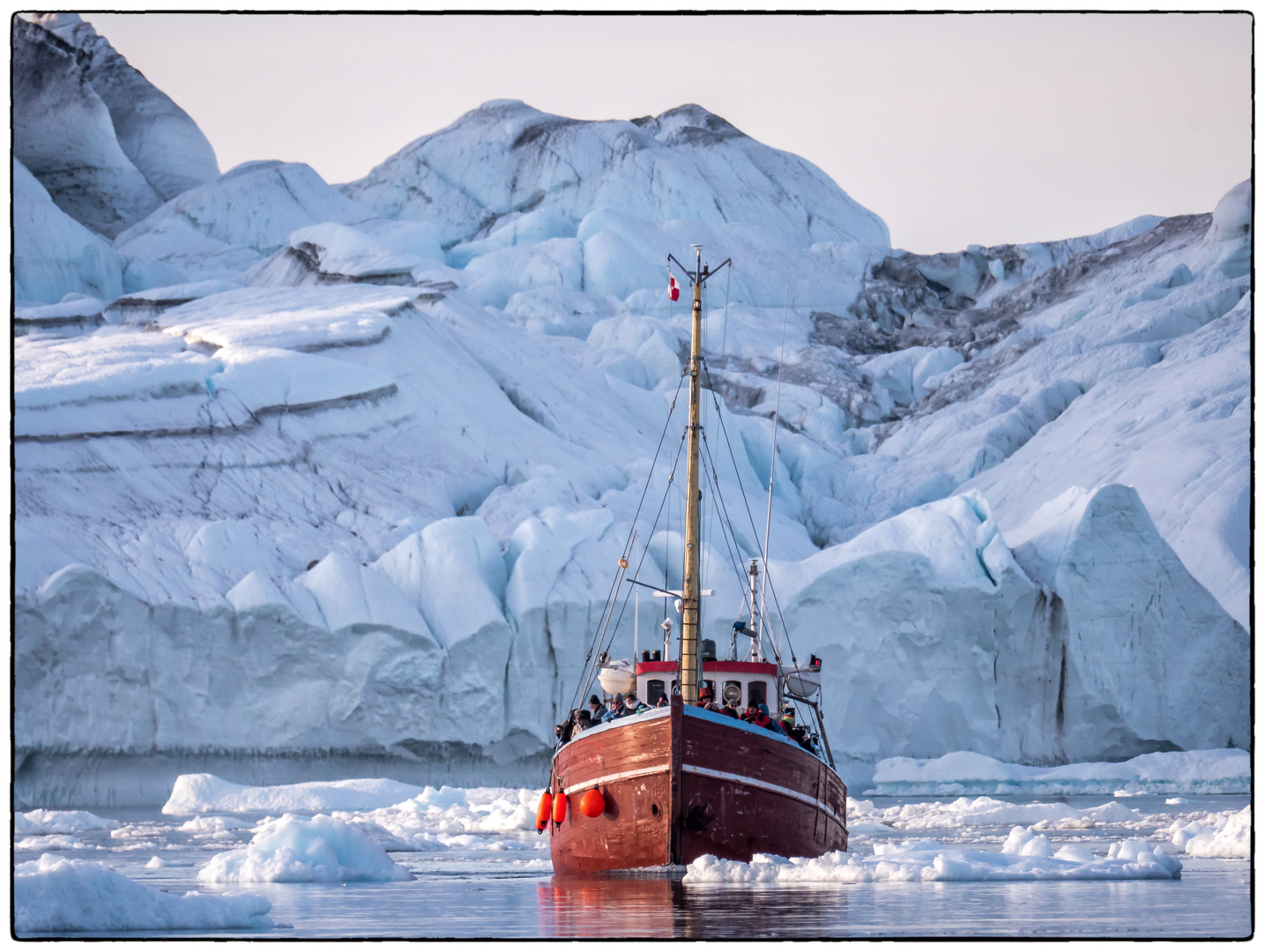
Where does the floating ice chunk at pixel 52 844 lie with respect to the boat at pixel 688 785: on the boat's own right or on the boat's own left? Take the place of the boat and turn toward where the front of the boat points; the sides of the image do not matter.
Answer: on the boat's own right

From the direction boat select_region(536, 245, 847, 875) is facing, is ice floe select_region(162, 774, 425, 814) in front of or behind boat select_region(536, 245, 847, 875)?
behind

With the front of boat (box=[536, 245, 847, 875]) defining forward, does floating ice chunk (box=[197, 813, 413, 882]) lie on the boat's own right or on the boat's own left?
on the boat's own right

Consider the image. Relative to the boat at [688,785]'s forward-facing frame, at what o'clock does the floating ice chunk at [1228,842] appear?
The floating ice chunk is roughly at 8 o'clock from the boat.

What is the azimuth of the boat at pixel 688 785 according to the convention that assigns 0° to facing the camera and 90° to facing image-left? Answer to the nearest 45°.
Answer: approximately 0°

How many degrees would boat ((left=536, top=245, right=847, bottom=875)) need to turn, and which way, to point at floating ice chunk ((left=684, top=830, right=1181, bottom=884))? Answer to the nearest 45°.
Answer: approximately 90° to its left
